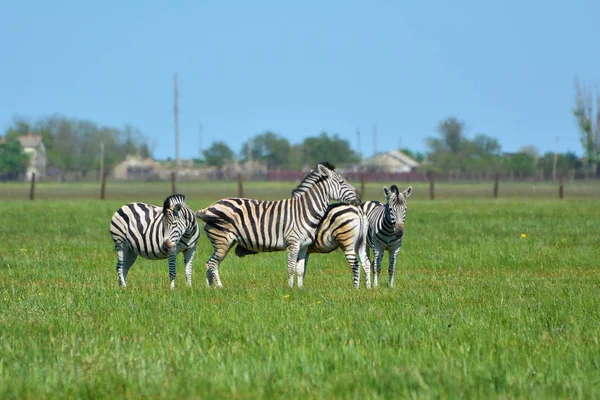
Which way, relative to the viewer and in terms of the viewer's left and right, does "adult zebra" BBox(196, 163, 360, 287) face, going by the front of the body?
facing to the right of the viewer

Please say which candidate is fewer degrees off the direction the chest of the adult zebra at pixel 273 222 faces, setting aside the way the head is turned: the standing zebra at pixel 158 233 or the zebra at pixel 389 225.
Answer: the zebra

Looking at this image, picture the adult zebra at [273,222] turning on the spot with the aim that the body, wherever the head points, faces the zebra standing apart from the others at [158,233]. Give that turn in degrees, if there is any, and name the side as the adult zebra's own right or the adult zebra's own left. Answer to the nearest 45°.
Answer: approximately 180°

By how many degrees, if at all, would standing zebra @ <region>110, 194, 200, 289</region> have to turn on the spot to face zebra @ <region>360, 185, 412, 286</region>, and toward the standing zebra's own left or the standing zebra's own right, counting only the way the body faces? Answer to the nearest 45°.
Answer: approximately 45° to the standing zebra's own left

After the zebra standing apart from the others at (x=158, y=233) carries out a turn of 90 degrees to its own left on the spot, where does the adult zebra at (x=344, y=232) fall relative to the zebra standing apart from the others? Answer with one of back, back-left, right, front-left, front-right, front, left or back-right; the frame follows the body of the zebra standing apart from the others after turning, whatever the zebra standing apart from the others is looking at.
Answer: front-right

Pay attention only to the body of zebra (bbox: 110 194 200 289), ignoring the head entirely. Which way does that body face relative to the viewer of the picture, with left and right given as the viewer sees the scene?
facing the viewer and to the right of the viewer

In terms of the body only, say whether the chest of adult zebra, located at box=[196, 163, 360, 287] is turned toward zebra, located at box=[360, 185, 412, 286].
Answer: yes

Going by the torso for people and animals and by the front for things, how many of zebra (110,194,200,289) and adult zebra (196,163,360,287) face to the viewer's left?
0
